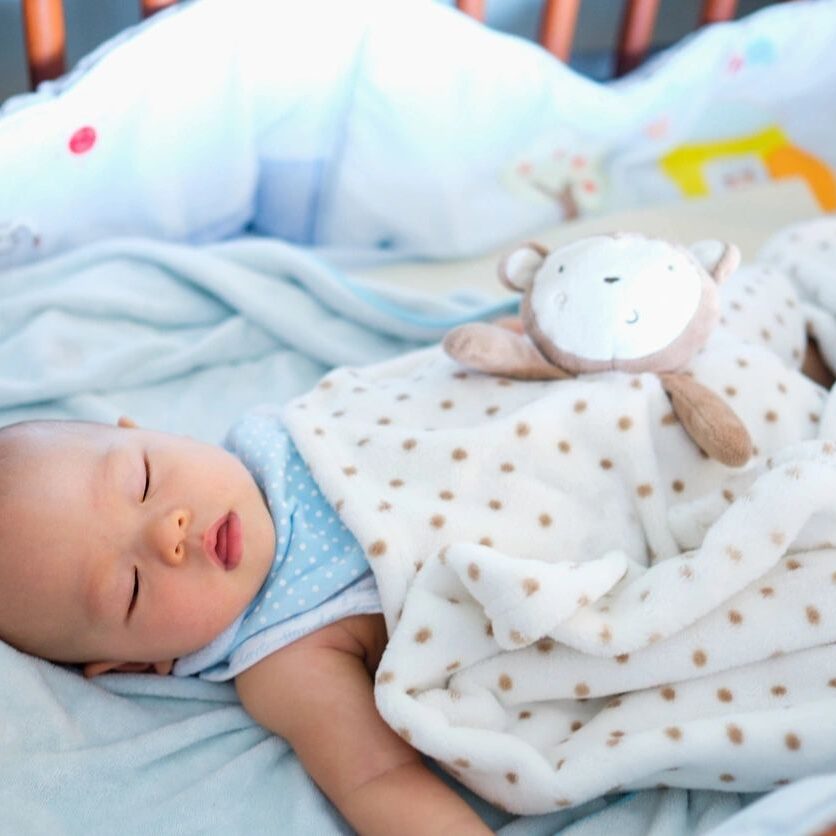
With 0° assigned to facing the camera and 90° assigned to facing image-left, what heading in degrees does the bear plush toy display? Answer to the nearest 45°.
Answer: approximately 0°

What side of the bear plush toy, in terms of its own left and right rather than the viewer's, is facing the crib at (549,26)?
back
